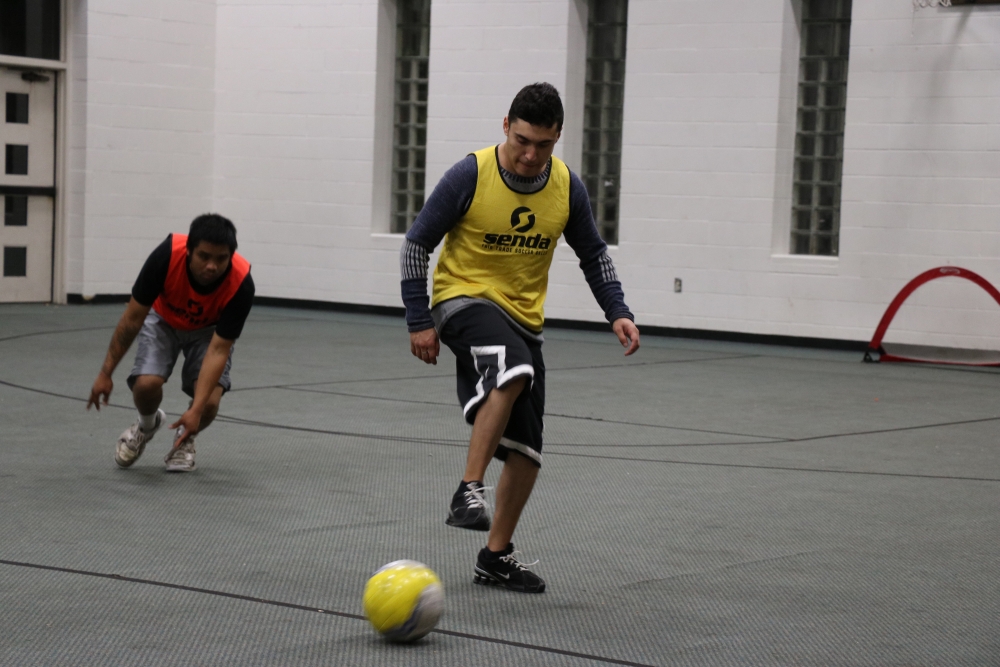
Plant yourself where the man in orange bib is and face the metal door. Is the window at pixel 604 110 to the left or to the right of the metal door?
right

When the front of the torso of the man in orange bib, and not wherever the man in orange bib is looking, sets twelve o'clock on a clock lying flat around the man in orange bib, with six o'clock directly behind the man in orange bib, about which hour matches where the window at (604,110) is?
The window is roughly at 7 o'clock from the man in orange bib.

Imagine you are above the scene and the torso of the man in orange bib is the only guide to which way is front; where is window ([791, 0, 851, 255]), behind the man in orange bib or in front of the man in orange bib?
behind

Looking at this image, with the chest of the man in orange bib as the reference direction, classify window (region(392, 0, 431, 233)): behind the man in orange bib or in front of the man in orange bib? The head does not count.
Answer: behind

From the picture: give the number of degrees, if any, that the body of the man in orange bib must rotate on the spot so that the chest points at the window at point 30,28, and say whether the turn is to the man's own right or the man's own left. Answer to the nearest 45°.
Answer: approximately 180°

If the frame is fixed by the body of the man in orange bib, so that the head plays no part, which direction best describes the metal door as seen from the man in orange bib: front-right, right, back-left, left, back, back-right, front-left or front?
back

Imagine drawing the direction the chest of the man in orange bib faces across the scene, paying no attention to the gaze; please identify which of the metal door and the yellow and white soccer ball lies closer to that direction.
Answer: the yellow and white soccer ball

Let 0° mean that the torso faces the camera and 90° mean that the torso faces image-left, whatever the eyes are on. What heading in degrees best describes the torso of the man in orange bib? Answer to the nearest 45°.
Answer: approximately 0°

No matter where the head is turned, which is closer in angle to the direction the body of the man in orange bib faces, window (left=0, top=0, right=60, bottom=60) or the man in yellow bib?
the man in yellow bib

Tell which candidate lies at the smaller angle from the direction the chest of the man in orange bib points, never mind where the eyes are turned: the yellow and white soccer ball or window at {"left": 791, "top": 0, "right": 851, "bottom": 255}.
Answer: the yellow and white soccer ball
